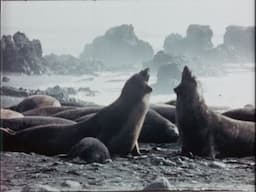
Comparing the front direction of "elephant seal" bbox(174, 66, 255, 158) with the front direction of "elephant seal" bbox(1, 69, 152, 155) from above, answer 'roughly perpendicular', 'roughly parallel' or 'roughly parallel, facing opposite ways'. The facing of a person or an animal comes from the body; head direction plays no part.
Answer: roughly parallel, facing opposite ways

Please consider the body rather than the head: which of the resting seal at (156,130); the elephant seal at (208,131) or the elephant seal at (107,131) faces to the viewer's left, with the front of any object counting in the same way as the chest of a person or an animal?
the elephant seal at (208,131)

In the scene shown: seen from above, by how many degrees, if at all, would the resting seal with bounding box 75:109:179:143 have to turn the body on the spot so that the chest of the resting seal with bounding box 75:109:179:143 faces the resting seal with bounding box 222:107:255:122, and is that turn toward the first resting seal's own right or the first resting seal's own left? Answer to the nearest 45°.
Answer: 0° — it already faces it

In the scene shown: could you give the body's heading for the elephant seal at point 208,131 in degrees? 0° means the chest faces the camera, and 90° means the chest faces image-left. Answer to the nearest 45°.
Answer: approximately 90°

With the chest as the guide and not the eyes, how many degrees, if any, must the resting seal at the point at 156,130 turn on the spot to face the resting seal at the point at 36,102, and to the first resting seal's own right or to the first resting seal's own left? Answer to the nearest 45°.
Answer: approximately 180°

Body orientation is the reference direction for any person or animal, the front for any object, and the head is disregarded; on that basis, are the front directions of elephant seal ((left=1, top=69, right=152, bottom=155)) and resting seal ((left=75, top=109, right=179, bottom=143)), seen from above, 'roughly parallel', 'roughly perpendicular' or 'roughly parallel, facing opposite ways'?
roughly parallel

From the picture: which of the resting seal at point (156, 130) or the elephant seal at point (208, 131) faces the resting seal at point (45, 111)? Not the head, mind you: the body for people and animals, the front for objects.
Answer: the elephant seal

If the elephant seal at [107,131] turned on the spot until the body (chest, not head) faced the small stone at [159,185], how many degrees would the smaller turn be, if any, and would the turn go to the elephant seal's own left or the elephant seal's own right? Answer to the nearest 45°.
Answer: approximately 45° to the elephant seal's own right

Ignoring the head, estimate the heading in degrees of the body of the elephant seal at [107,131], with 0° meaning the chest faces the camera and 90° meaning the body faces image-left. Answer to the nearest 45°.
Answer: approximately 270°
